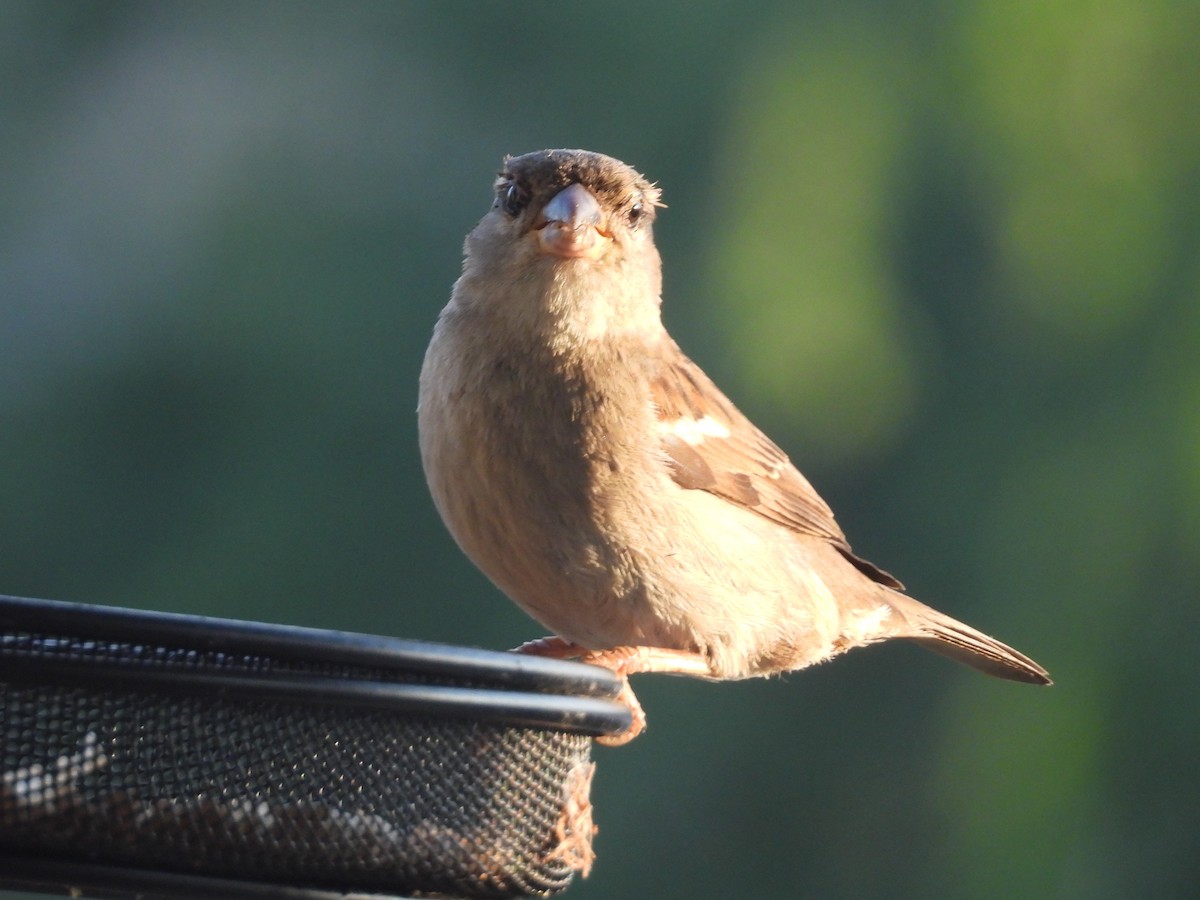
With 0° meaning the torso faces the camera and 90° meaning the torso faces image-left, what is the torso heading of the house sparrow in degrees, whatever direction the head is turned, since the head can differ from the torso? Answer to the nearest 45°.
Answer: approximately 45°
